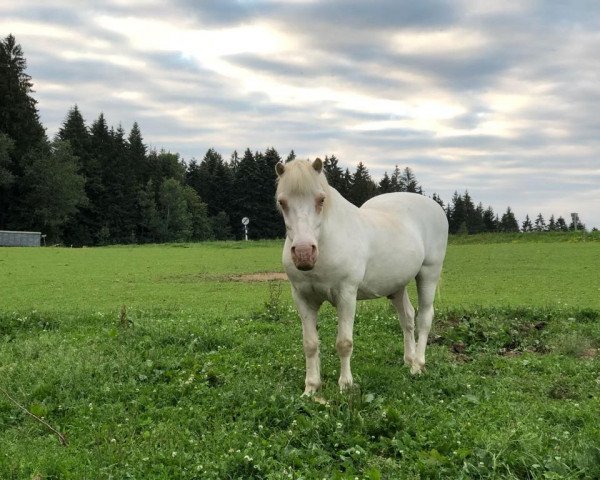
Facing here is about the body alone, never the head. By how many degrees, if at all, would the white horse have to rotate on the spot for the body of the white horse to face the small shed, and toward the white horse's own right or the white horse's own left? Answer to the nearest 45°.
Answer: approximately 90° to the white horse's own right

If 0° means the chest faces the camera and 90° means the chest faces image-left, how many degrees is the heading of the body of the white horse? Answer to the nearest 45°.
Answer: approximately 45°
